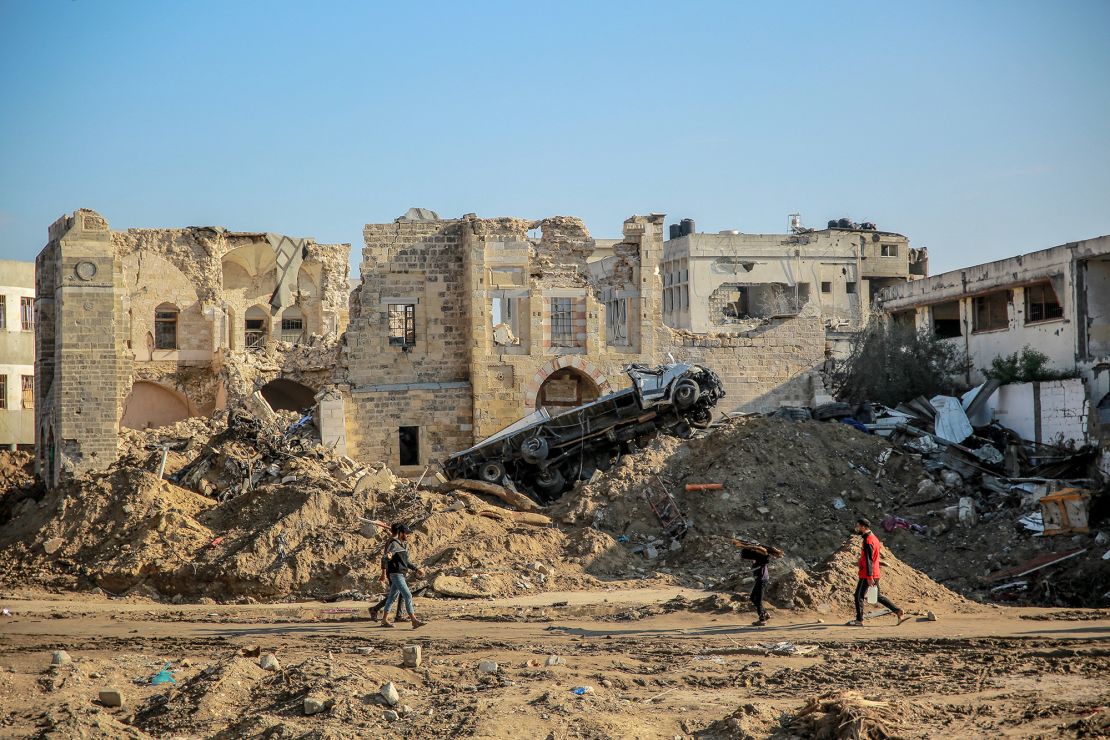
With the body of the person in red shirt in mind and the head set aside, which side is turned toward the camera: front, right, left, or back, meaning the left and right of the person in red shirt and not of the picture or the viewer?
left

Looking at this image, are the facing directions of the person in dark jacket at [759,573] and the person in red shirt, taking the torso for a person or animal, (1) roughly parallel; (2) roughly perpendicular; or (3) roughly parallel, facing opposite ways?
roughly parallel

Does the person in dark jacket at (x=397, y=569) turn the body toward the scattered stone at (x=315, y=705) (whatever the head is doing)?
no

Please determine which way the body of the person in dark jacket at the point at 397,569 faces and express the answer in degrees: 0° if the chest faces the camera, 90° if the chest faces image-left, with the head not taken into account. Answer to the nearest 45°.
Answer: approximately 270°

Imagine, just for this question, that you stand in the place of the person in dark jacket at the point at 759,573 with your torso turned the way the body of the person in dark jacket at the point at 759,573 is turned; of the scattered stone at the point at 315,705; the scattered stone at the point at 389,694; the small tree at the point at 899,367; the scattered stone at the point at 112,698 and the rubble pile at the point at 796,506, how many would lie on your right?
2

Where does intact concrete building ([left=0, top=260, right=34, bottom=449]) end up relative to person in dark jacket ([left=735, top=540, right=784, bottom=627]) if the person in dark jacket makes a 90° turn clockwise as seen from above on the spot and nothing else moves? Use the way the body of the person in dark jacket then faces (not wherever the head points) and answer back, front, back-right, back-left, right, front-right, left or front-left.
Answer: front-left

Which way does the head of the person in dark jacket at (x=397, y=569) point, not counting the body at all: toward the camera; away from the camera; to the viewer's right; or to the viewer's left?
to the viewer's right

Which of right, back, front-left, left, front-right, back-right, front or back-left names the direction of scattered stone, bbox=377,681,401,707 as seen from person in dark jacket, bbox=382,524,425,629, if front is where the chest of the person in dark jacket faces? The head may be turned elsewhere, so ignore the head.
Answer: right
